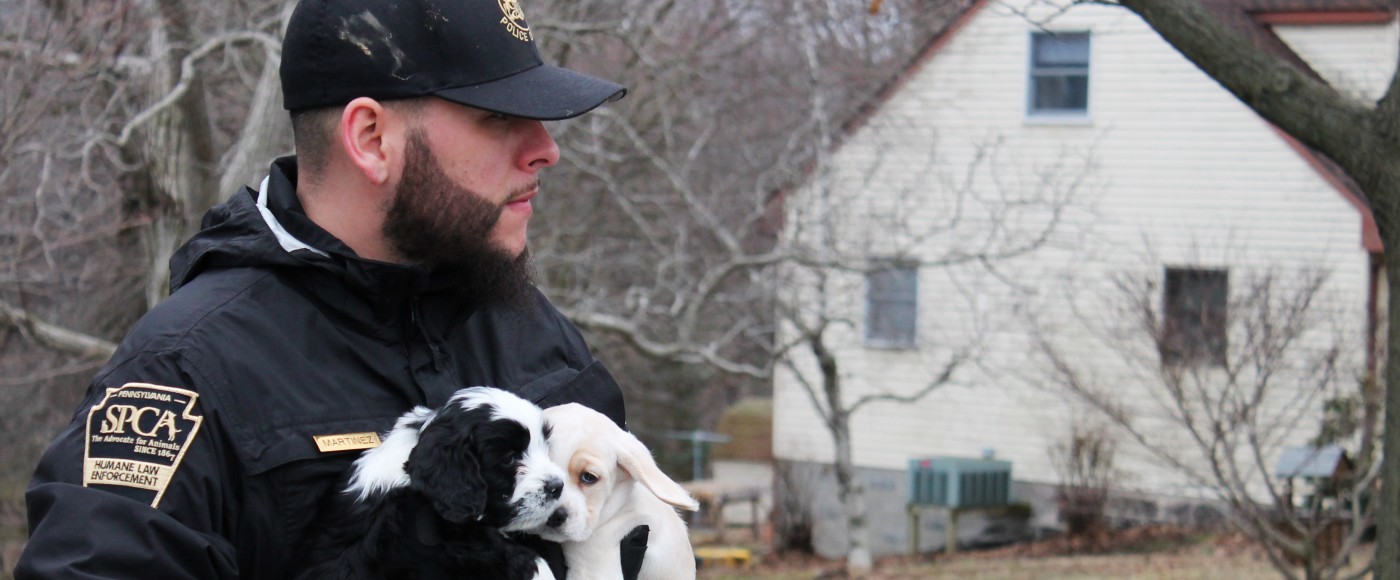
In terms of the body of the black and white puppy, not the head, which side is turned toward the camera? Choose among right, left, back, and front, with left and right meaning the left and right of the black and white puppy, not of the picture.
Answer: right

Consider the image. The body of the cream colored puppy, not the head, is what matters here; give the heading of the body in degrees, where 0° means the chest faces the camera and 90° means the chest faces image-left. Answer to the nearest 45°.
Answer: approximately 45°

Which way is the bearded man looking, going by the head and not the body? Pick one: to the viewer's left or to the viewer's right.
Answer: to the viewer's right

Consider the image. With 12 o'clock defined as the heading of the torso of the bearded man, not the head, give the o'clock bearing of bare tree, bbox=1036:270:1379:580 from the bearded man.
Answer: The bare tree is roughly at 9 o'clock from the bearded man.

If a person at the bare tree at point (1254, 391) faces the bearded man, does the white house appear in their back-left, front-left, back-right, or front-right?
back-right

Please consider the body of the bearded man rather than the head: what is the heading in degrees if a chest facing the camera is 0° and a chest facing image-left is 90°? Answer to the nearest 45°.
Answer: approximately 315°

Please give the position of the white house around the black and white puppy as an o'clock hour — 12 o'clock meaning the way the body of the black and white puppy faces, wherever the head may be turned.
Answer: The white house is roughly at 10 o'clock from the black and white puppy.

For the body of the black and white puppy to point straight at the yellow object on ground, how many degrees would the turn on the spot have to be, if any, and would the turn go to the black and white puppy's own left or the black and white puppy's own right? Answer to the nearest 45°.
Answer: approximately 90° to the black and white puppy's own left

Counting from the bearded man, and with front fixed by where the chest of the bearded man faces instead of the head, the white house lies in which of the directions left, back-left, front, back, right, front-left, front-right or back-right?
left

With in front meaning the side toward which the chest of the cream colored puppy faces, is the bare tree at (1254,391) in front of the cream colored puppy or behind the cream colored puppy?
behind

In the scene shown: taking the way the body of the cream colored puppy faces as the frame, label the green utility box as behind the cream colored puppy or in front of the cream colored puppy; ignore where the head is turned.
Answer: behind

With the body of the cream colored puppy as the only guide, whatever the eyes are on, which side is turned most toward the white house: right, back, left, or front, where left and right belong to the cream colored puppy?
back
